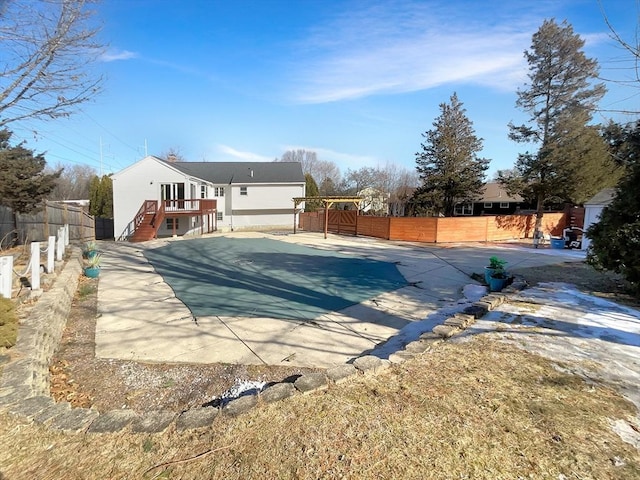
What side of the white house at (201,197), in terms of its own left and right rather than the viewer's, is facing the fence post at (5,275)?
back

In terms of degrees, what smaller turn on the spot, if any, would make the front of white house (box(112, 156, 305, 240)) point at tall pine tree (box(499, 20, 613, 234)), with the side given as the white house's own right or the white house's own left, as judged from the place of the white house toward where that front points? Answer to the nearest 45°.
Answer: approximately 135° to the white house's own right

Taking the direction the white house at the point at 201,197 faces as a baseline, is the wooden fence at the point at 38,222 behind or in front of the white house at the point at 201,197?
behind

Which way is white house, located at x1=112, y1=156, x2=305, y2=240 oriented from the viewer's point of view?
away from the camera

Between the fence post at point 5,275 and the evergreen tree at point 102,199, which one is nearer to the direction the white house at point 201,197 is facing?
the evergreen tree

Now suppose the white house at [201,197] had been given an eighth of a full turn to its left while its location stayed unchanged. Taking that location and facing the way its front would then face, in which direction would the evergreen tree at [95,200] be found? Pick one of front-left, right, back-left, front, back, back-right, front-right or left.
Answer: front

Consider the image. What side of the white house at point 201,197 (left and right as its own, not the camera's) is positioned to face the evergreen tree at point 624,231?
back

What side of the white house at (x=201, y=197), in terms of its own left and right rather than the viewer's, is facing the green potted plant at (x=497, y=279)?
back

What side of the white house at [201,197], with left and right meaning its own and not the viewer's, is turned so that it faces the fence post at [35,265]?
back

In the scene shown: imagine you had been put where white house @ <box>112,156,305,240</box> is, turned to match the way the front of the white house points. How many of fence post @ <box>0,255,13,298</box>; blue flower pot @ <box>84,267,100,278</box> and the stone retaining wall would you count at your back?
3

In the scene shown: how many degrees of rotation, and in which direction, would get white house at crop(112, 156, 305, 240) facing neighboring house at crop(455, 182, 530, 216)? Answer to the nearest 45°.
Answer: approximately 90° to its right

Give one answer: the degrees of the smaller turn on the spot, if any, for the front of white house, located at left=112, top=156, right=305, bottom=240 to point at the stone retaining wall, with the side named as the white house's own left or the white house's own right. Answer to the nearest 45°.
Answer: approximately 180°
